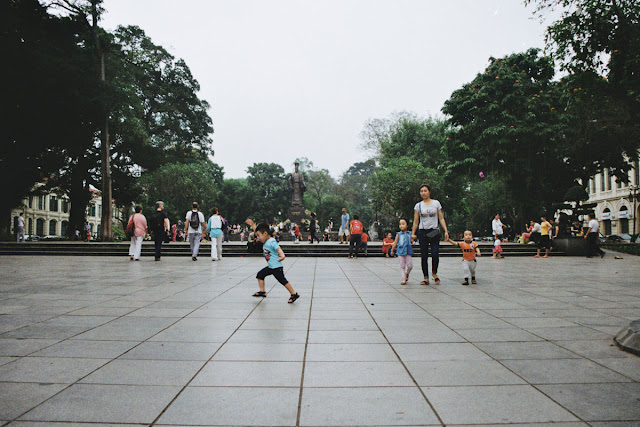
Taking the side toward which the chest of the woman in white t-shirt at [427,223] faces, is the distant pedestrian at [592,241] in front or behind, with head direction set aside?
behind

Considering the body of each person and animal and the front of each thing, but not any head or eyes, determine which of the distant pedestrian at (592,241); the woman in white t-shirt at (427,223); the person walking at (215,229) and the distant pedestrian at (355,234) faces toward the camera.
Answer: the woman in white t-shirt

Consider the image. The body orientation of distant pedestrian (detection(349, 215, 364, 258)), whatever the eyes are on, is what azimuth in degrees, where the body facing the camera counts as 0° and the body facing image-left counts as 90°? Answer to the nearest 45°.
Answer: approximately 180°

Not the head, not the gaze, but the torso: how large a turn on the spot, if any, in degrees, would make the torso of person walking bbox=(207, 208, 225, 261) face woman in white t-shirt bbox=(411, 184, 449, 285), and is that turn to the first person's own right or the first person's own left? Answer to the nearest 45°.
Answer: approximately 135° to the first person's own right

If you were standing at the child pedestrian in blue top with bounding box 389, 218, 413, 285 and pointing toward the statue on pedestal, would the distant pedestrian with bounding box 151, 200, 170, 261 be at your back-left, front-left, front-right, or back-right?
front-left

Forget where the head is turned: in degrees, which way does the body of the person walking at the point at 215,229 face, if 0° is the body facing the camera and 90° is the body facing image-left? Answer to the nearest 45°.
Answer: approximately 180°

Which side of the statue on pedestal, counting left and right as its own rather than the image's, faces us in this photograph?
front

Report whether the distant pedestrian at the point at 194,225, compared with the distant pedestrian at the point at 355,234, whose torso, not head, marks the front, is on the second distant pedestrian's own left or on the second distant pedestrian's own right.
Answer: on the second distant pedestrian's own left

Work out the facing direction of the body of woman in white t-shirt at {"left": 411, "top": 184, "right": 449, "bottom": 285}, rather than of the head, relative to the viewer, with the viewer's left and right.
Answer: facing the viewer

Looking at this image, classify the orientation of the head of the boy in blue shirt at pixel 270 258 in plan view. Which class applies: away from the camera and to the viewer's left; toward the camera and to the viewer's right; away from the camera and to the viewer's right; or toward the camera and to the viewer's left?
toward the camera and to the viewer's left
